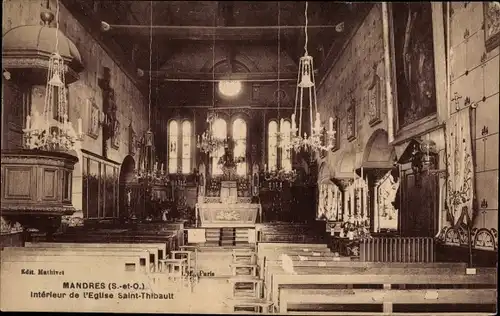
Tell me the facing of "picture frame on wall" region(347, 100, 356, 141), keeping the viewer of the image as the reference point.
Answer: facing to the left of the viewer

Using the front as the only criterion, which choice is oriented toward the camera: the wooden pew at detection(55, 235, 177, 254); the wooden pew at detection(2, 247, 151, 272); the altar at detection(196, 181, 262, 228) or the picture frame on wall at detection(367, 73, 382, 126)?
the altar

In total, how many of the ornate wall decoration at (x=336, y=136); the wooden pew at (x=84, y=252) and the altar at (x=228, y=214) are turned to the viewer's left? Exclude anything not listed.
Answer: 1

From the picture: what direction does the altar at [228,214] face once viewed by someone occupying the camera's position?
facing the viewer

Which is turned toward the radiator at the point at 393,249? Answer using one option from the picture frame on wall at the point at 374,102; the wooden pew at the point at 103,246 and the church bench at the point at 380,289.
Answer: the church bench

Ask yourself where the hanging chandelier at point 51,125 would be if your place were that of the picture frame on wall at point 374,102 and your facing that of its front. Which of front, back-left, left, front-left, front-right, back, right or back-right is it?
front-left

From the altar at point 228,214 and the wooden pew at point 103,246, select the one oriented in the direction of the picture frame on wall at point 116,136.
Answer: the wooden pew

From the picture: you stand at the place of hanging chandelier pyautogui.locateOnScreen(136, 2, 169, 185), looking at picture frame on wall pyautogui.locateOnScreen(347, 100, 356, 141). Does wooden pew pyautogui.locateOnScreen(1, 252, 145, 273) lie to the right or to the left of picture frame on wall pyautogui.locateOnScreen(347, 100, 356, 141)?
right

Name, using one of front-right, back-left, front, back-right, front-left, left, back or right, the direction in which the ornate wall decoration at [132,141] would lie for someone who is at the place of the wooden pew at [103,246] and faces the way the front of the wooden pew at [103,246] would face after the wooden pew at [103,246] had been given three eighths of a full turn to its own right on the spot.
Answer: back-left

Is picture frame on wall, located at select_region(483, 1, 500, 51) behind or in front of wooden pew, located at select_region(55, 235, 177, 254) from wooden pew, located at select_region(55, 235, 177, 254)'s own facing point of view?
behind

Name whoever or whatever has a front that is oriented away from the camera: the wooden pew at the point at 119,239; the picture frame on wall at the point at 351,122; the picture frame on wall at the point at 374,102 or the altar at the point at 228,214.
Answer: the wooden pew

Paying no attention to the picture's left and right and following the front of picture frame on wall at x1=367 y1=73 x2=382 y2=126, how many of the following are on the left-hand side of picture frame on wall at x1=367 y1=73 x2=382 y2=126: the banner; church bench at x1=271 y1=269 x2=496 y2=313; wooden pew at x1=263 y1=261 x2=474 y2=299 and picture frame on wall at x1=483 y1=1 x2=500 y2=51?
4

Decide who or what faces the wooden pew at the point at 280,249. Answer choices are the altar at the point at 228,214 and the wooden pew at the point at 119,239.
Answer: the altar

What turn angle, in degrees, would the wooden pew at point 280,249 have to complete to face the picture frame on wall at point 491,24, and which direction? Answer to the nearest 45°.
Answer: approximately 135° to its right

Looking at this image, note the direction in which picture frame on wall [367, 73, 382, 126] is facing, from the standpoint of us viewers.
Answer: facing to the left of the viewer

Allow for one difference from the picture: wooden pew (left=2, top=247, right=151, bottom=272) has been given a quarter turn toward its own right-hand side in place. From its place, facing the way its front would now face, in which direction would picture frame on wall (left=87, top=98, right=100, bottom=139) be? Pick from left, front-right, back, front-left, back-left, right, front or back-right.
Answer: left
